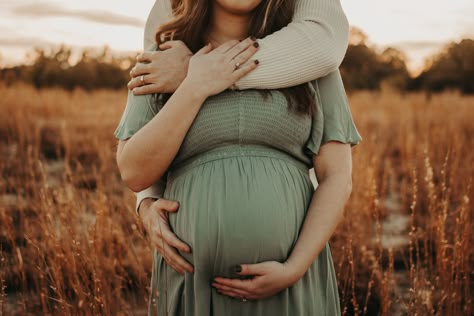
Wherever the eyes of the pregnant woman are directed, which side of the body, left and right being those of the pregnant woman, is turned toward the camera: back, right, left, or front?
front

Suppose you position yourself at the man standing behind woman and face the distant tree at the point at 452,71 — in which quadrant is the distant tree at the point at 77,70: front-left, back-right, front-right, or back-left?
front-left

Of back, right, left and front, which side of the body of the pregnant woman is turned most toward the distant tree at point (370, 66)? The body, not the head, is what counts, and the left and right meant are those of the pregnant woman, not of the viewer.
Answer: back

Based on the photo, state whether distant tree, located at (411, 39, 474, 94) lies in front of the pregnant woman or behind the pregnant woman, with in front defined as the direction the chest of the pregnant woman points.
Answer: behind

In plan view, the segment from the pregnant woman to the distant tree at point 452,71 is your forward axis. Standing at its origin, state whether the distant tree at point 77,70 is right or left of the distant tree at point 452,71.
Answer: left

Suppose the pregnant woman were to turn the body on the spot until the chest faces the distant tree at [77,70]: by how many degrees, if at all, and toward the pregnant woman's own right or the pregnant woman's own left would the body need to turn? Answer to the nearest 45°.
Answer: approximately 180°
